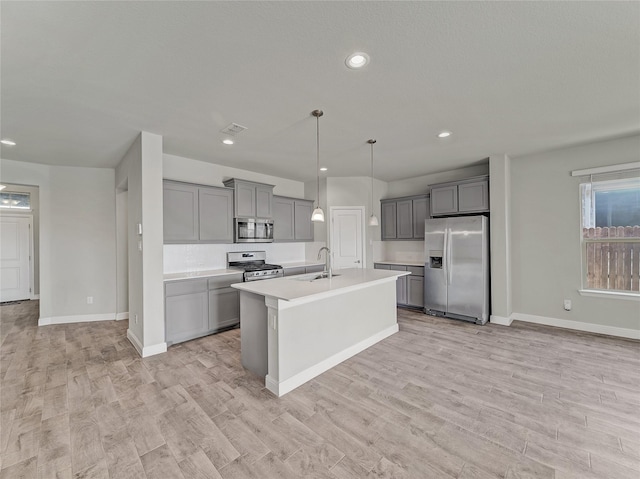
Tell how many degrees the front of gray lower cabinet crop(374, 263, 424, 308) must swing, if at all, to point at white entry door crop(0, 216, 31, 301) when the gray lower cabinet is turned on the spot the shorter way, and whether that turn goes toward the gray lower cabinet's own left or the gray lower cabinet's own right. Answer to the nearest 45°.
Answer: approximately 45° to the gray lower cabinet's own right

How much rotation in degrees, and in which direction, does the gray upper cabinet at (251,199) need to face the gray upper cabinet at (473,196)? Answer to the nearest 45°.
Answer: approximately 45° to its left

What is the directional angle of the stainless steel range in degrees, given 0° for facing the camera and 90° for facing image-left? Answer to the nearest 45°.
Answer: approximately 315°

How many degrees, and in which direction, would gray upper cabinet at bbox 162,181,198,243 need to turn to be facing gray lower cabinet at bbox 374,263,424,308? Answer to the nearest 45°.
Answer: approximately 45° to its left

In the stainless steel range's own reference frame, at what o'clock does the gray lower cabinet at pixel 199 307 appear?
The gray lower cabinet is roughly at 3 o'clock from the stainless steel range.

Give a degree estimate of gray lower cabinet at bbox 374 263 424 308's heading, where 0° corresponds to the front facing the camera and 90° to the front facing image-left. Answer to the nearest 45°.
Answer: approximately 45°

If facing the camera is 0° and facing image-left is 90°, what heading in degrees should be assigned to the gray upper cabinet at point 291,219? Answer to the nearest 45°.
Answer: approximately 315°
